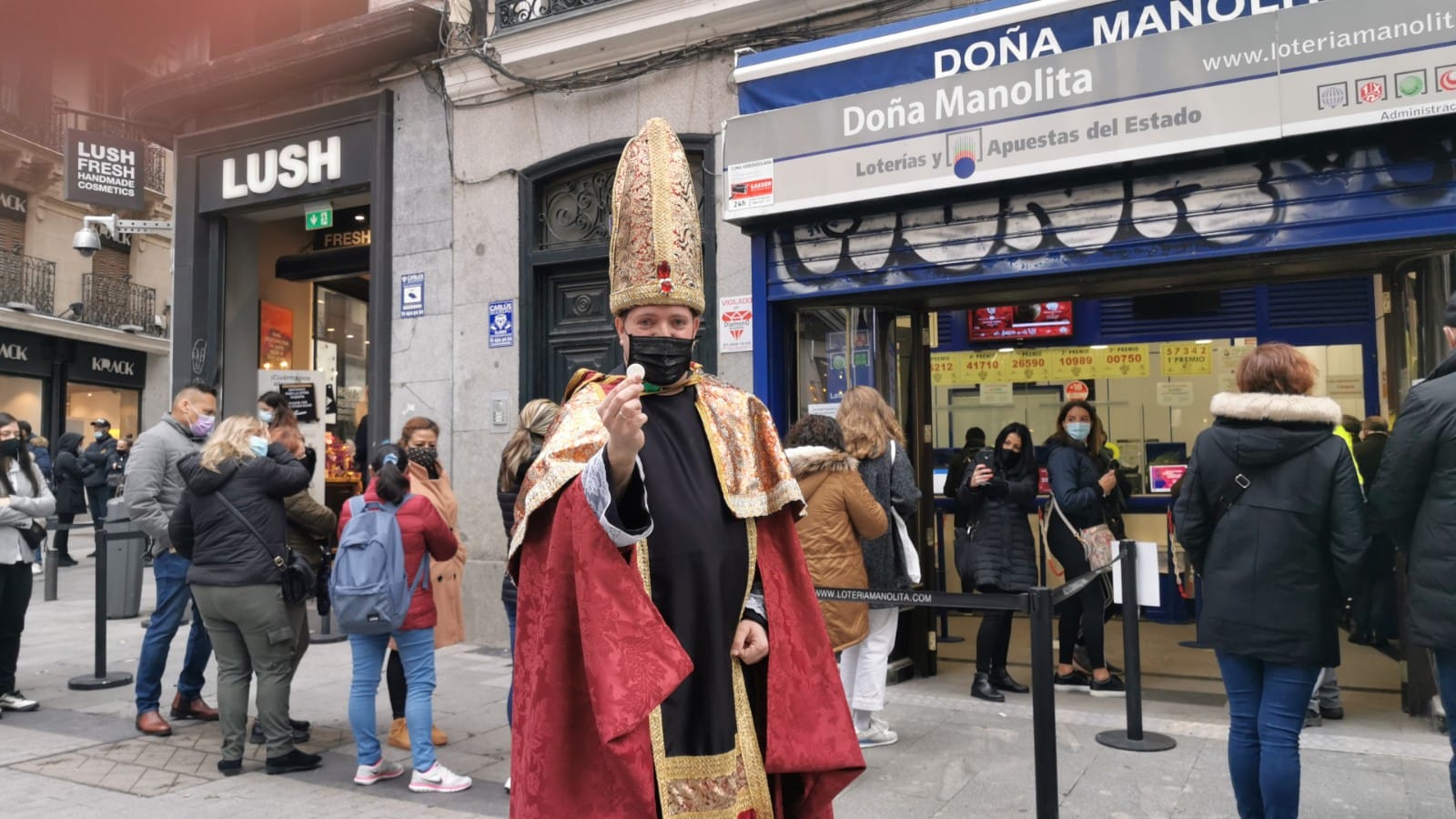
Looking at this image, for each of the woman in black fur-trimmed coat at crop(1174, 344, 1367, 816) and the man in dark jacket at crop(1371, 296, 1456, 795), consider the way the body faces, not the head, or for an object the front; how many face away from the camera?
2

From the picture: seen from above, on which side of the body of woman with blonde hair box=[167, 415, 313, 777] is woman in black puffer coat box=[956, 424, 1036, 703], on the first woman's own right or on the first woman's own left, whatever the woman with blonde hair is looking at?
on the first woman's own right

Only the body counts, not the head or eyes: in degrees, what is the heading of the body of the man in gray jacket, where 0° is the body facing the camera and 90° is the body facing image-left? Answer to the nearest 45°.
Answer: approximately 270°

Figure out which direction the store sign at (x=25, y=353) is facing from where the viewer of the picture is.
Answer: facing the viewer and to the right of the viewer

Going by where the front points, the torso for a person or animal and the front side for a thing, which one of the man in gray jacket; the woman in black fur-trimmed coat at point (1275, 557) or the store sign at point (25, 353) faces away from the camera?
the woman in black fur-trimmed coat

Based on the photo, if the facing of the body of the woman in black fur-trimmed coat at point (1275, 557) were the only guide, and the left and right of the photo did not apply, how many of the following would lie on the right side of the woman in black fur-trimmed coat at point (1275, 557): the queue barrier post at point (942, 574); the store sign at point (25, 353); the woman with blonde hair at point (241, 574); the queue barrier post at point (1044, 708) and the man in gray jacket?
0

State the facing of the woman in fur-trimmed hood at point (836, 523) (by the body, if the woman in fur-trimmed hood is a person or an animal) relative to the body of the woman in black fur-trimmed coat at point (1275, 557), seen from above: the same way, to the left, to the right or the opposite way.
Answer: the same way

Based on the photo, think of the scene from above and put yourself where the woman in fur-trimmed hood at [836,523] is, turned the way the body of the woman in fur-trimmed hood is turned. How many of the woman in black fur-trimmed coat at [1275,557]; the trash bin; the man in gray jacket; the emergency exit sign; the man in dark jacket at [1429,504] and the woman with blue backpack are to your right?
2

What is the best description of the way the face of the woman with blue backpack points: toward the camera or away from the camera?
away from the camera

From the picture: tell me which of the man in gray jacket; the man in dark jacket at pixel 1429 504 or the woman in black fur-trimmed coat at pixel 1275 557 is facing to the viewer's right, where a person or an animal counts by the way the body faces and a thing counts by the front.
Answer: the man in gray jacket

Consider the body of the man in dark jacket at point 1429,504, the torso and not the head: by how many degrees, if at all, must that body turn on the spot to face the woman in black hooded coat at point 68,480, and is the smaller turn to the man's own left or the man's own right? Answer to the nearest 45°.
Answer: approximately 90° to the man's own left

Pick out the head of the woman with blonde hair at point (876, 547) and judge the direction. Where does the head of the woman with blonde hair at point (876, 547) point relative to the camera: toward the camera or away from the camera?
away from the camera

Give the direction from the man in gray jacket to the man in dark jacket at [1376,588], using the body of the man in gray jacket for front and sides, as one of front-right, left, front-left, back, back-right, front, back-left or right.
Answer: front-right

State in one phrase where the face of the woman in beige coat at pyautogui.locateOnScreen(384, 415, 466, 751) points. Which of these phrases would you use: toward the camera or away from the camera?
toward the camera

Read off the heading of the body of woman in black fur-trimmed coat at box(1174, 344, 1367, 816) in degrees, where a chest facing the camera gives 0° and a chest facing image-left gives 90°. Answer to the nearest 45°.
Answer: approximately 180°

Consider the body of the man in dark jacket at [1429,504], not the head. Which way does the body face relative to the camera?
away from the camera

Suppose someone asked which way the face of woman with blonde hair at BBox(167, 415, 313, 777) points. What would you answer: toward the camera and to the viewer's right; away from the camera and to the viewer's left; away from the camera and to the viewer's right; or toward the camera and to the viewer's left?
away from the camera and to the viewer's right

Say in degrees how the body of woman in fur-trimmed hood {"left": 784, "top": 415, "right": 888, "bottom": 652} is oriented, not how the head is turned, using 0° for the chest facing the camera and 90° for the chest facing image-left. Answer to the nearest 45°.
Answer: approximately 225°

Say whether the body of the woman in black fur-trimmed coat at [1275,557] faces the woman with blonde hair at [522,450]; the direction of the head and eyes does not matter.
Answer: no

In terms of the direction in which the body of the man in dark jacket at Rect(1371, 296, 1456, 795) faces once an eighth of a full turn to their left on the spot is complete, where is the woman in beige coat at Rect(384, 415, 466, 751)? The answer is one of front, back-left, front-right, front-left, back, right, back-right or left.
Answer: front-left

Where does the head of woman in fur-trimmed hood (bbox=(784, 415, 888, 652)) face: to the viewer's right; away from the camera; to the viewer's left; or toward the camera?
away from the camera
